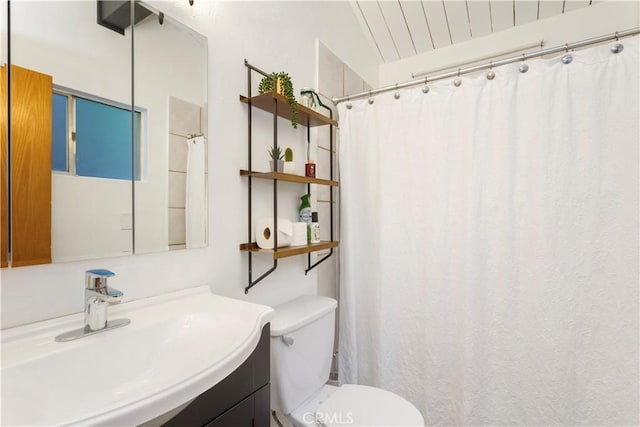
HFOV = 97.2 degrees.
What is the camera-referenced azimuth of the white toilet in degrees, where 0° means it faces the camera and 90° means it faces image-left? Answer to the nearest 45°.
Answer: approximately 315°

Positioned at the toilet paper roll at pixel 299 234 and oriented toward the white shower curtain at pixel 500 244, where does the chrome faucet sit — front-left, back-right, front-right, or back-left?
back-right

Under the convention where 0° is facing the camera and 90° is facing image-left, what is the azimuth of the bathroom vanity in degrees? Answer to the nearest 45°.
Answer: approximately 315°

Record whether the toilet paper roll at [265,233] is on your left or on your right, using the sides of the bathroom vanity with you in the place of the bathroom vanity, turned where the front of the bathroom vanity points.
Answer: on your left

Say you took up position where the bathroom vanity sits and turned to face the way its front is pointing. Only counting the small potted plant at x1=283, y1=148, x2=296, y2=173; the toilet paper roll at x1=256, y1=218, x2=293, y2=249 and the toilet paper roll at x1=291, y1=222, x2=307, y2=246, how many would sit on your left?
3

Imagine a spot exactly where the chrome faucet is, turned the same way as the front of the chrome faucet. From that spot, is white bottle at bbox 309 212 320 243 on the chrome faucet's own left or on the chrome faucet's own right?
on the chrome faucet's own left

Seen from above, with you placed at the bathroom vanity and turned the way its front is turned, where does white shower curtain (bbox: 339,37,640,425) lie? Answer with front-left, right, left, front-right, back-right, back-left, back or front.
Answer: front-left

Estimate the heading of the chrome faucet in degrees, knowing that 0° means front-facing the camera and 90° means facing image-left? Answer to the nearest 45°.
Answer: approximately 315°

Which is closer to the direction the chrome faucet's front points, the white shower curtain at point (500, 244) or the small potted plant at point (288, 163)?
the white shower curtain

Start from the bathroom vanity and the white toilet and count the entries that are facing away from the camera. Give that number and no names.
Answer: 0

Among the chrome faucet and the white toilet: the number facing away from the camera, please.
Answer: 0
